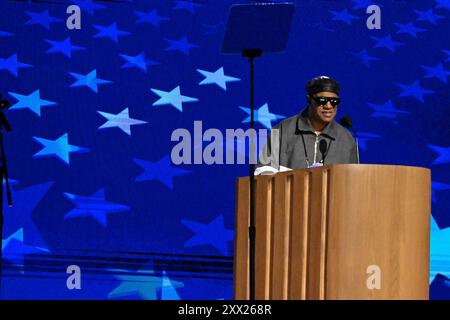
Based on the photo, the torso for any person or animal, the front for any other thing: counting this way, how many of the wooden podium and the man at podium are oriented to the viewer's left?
0

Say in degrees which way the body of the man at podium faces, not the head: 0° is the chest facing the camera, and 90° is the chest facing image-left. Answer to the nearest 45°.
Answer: approximately 315°

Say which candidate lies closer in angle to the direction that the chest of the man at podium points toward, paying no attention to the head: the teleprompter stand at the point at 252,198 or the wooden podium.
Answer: the wooden podium
